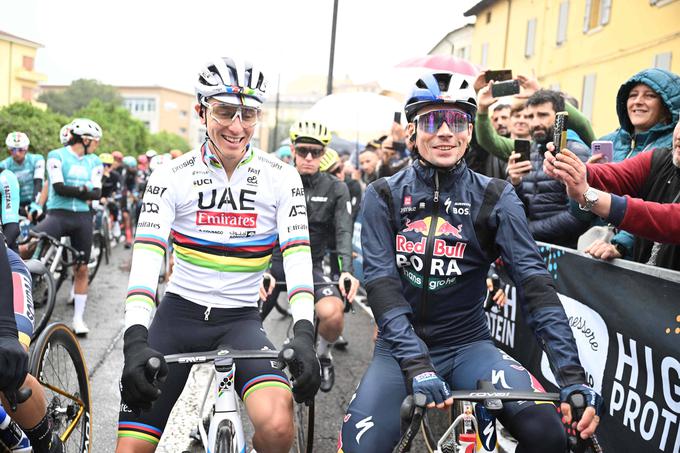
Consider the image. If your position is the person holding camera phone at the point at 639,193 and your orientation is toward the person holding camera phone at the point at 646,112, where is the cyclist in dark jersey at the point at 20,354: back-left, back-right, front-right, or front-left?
back-left

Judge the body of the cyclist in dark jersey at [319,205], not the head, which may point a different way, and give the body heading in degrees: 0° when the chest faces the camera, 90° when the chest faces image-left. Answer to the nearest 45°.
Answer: approximately 0°

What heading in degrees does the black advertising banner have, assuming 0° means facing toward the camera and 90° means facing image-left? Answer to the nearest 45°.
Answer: approximately 45°

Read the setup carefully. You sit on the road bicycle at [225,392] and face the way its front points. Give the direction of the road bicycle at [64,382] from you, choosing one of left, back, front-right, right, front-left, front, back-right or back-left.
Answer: back-right

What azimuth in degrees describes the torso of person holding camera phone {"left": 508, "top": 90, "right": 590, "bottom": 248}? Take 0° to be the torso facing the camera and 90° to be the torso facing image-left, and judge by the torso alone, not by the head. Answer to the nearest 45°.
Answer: approximately 45°

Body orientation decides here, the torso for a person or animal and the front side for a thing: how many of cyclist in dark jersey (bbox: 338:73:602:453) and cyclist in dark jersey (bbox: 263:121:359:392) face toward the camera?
2

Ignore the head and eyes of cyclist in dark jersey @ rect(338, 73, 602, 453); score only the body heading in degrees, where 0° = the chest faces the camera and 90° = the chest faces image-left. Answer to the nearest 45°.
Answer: approximately 0°

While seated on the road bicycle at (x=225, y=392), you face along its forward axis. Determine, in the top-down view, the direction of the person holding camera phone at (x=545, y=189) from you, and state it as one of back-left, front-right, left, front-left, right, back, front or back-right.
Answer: back-left

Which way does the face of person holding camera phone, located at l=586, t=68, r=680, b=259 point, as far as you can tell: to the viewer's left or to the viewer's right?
to the viewer's left
